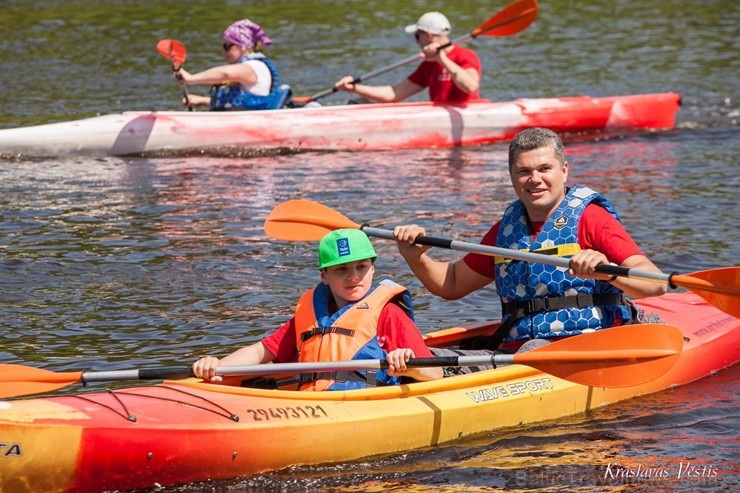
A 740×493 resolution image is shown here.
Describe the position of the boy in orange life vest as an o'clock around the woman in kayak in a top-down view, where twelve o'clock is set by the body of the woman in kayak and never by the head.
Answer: The boy in orange life vest is roughly at 9 o'clock from the woman in kayak.

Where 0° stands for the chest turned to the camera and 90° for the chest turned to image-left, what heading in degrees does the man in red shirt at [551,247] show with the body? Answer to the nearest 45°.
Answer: approximately 45°

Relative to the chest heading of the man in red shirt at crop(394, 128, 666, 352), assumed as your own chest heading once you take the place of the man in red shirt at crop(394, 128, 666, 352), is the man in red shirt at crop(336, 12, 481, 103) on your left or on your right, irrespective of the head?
on your right

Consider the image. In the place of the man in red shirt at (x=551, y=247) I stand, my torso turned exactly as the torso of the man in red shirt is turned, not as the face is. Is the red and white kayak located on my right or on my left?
on my right

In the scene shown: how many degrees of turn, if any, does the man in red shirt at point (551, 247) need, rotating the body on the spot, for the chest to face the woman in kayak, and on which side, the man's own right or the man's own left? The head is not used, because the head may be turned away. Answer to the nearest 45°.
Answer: approximately 90° to the man's own right

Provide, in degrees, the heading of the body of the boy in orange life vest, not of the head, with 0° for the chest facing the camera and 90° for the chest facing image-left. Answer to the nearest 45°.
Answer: approximately 45°

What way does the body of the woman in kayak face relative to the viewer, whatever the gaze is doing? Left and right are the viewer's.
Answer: facing to the left of the viewer
